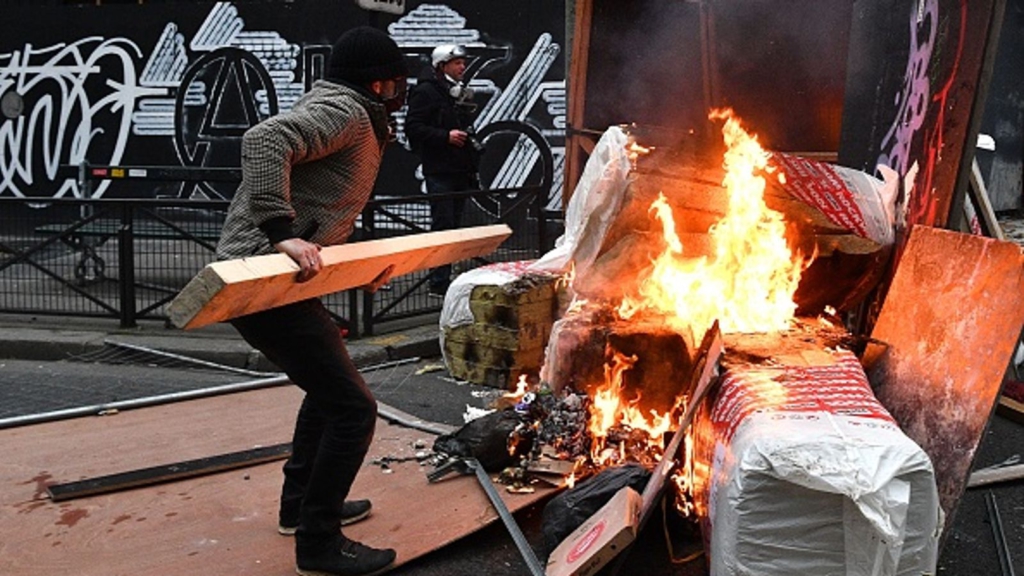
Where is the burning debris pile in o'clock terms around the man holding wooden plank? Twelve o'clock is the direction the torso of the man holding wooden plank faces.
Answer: The burning debris pile is roughly at 11 o'clock from the man holding wooden plank.

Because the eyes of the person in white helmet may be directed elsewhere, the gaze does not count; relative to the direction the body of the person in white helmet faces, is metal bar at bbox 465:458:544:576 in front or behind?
in front

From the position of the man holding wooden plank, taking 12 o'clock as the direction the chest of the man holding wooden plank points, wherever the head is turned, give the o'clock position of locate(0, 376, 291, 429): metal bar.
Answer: The metal bar is roughly at 8 o'clock from the man holding wooden plank.

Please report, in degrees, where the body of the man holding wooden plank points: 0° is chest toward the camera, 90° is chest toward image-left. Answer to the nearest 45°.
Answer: approximately 270°

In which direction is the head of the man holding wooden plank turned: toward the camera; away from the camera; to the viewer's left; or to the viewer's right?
to the viewer's right

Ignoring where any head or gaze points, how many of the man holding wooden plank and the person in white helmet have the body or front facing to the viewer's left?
0

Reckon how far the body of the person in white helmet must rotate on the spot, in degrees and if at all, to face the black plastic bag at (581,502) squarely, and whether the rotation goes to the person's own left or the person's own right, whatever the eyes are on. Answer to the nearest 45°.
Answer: approximately 45° to the person's own right

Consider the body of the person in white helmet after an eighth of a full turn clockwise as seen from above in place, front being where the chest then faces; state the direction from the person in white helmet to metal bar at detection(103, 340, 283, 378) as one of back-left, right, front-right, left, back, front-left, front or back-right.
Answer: front-right

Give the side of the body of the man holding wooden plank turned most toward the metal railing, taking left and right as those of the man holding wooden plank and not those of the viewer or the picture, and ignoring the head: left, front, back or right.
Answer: left

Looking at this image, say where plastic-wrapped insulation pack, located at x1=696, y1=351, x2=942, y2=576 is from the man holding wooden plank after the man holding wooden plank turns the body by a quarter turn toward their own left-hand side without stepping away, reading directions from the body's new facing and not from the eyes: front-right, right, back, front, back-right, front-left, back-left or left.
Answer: back-right

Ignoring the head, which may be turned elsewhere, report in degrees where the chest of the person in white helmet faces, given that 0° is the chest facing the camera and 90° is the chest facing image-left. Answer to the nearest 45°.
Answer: approximately 315°

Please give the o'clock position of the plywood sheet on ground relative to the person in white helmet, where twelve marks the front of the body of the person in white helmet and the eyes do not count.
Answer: The plywood sheet on ground is roughly at 2 o'clock from the person in white helmet.
